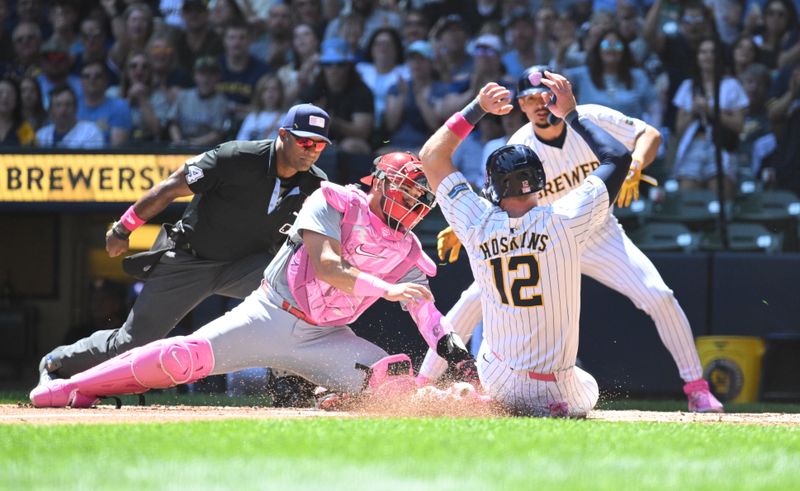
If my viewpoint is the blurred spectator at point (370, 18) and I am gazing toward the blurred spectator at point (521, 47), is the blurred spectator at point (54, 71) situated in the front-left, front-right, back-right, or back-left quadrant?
back-right

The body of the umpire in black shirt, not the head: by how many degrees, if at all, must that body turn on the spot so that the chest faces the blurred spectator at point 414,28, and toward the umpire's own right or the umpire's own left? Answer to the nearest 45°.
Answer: approximately 90° to the umpire's own left

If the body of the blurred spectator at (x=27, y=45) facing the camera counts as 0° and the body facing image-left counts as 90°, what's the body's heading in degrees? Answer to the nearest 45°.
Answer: approximately 0°

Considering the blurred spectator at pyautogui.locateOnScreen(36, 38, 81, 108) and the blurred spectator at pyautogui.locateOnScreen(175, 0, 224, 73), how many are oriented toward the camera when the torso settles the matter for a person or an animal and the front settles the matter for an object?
2
